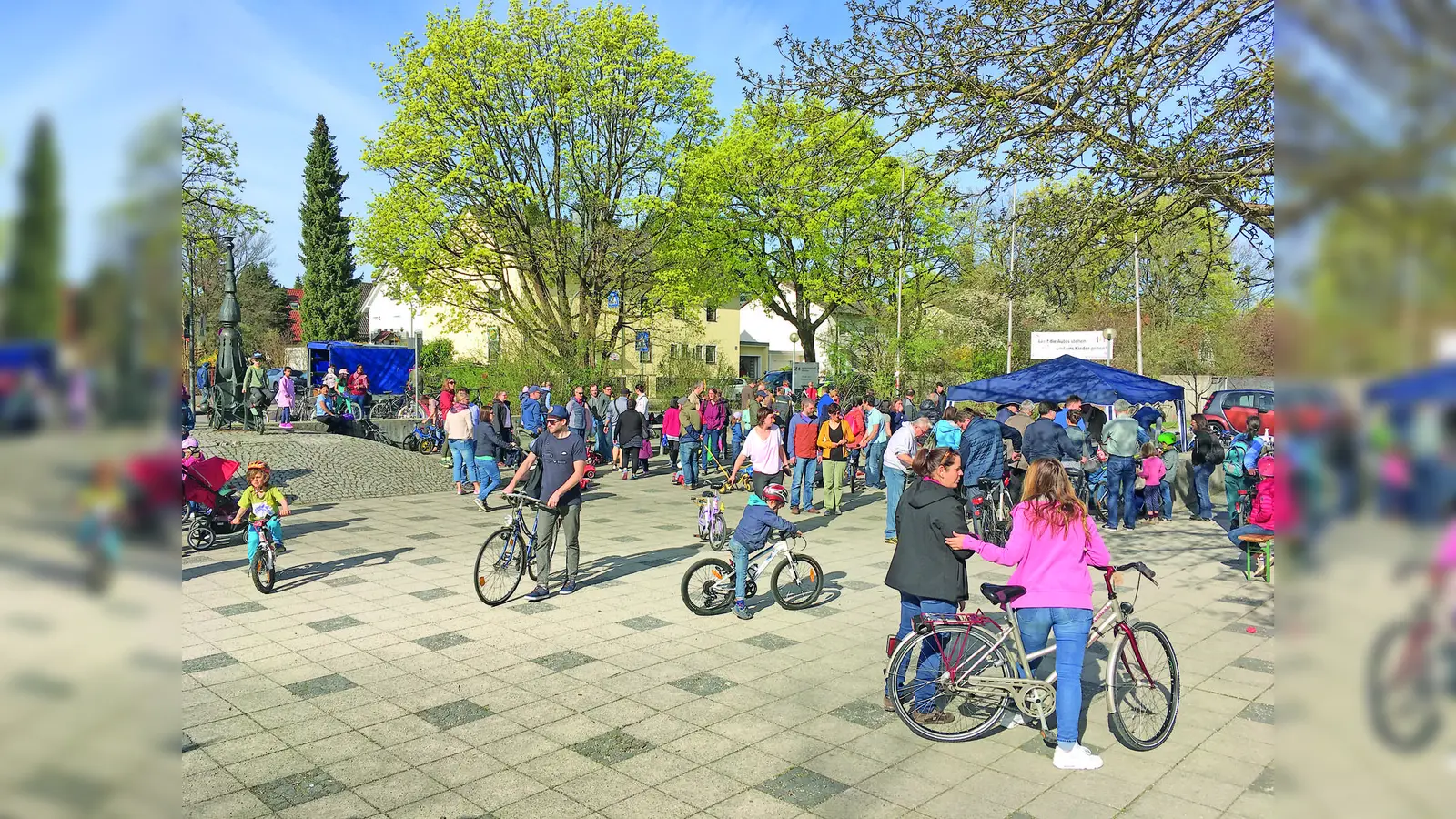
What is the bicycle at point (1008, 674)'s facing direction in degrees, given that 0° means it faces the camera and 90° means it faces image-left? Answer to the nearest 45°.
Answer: approximately 270°

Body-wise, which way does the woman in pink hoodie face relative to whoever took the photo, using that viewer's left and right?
facing away from the viewer

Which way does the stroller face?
to the viewer's right

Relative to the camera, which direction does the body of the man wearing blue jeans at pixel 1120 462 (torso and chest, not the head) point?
away from the camera

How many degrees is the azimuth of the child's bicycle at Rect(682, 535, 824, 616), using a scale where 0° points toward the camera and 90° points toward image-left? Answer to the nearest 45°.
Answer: approximately 270°

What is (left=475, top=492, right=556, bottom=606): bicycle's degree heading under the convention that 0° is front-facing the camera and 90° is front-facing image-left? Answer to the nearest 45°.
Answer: approximately 45°

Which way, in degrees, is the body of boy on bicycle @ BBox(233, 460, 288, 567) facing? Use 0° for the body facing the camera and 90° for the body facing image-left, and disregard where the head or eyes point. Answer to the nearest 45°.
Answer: approximately 0°

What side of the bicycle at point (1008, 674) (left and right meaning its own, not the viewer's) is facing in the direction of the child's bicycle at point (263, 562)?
back

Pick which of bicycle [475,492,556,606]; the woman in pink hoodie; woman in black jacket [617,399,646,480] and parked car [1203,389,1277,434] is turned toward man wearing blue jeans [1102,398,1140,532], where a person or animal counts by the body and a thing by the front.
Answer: the woman in pink hoodie
